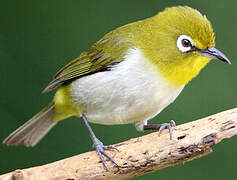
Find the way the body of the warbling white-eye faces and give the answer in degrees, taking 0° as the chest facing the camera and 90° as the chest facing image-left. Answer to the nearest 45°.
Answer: approximately 270°
